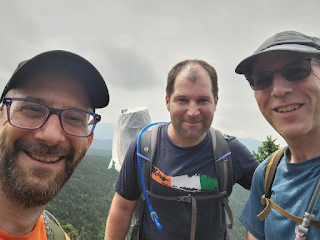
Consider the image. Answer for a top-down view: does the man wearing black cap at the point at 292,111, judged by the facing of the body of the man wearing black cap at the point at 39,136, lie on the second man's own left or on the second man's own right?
on the second man's own left

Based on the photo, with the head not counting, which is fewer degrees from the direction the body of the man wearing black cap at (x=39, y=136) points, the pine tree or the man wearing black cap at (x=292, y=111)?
the man wearing black cap

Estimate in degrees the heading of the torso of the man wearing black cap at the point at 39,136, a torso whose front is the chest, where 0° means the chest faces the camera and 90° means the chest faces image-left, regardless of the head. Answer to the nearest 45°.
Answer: approximately 0°
